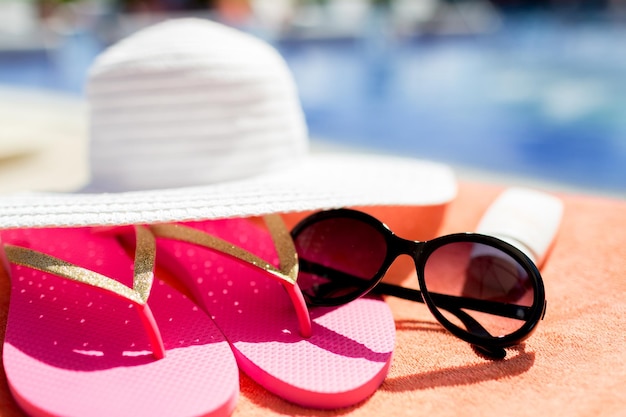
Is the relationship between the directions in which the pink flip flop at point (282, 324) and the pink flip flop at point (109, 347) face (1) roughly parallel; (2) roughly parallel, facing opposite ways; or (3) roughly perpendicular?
roughly parallel
